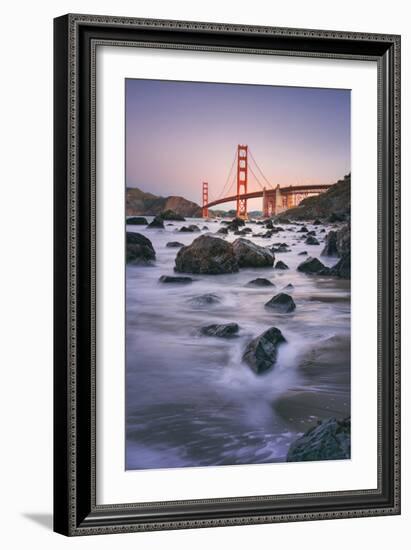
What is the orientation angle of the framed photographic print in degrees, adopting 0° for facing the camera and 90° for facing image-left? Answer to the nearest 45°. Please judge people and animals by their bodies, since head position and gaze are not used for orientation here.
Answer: approximately 315°
